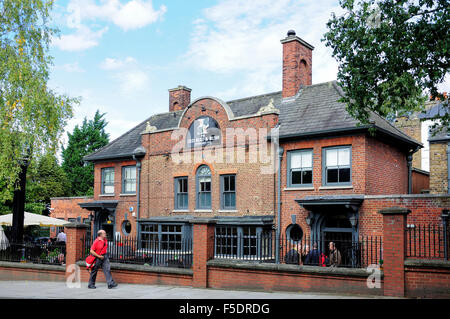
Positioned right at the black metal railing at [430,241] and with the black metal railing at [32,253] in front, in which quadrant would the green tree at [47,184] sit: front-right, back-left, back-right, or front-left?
front-right

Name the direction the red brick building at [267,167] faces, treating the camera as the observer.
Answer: facing the viewer and to the left of the viewer

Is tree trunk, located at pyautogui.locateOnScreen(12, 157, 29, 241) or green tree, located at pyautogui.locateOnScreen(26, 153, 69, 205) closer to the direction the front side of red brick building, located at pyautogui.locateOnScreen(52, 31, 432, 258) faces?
the tree trunk

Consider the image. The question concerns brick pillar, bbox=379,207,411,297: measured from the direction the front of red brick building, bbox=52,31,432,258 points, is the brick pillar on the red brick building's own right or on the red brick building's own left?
on the red brick building's own left
